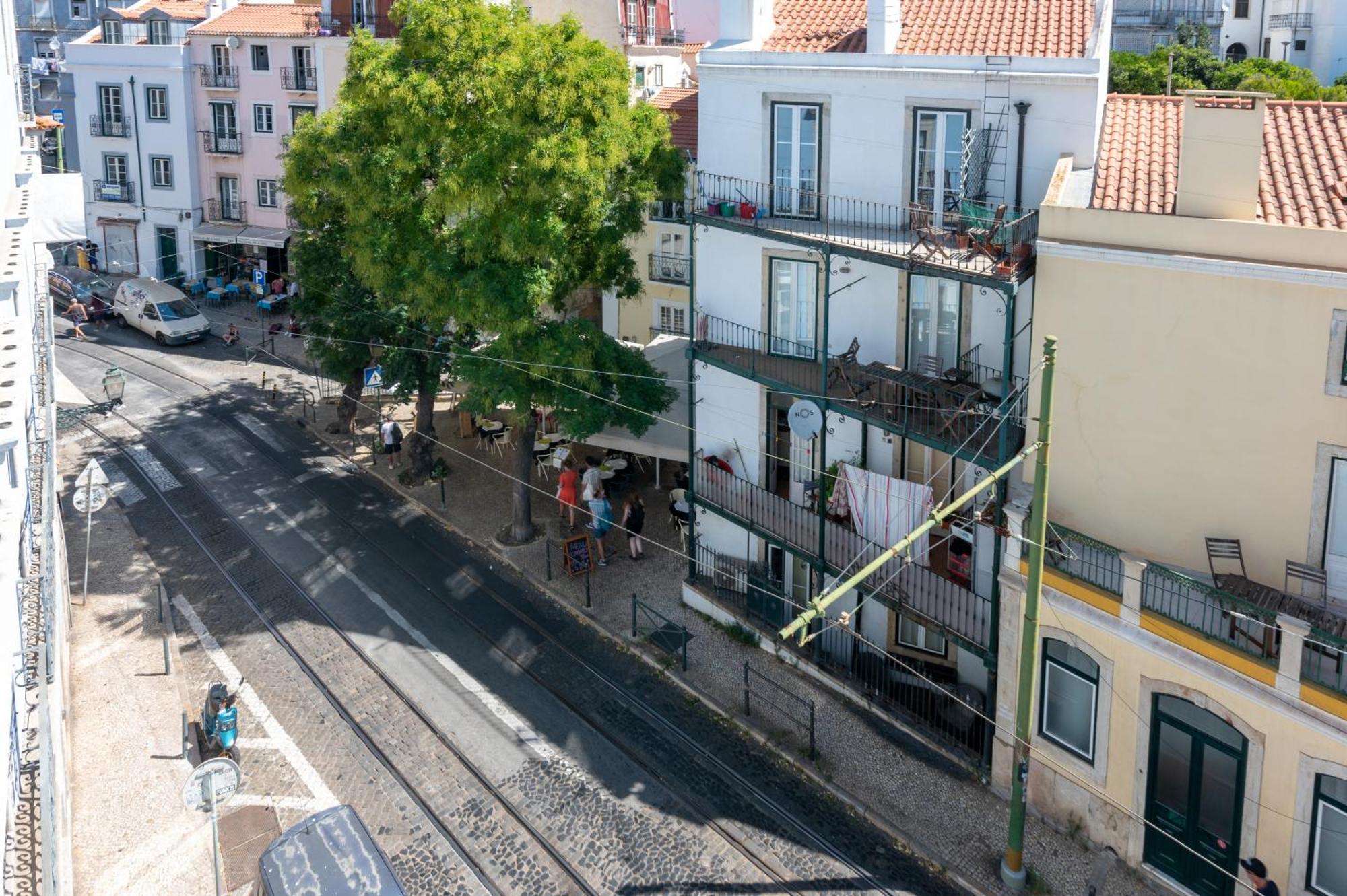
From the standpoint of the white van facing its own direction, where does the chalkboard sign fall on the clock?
The chalkboard sign is roughly at 1 o'clock from the white van.

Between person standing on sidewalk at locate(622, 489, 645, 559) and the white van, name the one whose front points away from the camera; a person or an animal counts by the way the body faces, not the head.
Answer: the person standing on sidewalk

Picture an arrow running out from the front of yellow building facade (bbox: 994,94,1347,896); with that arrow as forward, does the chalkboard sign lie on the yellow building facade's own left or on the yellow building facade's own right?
on the yellow building facade's own right

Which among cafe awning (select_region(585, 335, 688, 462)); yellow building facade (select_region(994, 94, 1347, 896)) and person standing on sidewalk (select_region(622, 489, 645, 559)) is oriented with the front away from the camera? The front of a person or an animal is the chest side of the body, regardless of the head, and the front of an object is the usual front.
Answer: the person standing on sidewalk

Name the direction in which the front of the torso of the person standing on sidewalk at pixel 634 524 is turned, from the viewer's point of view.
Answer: away from the camera

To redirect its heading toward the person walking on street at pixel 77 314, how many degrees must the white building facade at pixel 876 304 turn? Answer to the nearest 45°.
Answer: approximately 90° to its right

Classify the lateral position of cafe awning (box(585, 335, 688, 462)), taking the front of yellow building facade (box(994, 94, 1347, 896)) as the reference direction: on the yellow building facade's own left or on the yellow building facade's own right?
on the yellow building facade's own right

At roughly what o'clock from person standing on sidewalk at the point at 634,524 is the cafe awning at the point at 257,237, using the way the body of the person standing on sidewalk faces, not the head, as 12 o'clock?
The cafe awning is roughly at 11 o'clock from the person standing on sidewalk.

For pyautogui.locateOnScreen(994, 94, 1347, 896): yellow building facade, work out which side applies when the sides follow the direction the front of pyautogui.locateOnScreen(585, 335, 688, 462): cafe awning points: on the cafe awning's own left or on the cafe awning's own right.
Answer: on the cafe awning's own left

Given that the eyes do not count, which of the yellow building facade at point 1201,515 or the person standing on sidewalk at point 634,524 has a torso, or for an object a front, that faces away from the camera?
the person standing on sidewalk

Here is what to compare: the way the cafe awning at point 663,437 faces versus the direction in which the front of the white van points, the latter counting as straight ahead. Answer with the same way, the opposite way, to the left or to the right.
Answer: to the right
